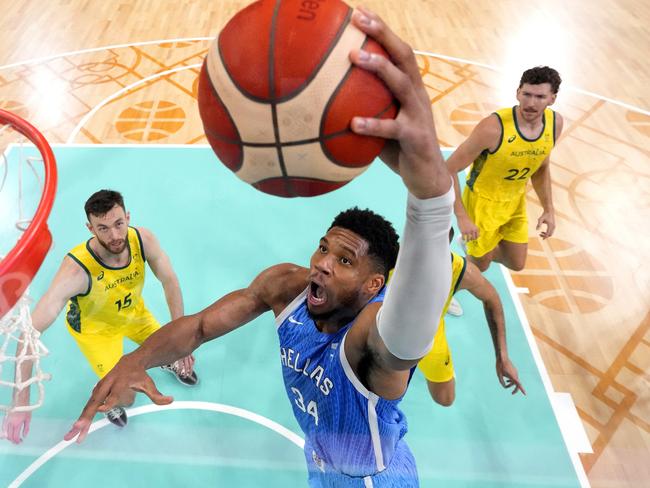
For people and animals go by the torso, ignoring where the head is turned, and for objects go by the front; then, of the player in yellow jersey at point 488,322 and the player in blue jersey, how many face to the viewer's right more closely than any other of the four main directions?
0

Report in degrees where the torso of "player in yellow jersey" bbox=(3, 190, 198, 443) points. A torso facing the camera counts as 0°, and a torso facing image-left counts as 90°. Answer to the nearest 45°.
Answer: approximately 315°

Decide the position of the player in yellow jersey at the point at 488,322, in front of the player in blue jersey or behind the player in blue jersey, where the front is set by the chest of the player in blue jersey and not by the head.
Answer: behind

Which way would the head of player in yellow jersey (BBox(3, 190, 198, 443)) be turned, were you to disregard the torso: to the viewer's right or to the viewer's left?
to the viewer's right

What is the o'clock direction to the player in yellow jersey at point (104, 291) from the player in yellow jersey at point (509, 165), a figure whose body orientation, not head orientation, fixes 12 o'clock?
the player in yellow jersey at point (104, 291) is roughly at 3 o'clock from the player in yellow jersey at point (509, 165).

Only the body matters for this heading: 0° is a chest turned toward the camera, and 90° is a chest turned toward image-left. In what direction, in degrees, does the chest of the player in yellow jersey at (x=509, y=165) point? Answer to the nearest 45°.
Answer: approximately 315°

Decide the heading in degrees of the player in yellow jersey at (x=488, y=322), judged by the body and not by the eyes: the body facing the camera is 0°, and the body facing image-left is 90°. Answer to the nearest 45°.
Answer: approximately 45°
